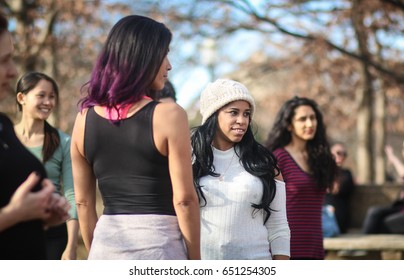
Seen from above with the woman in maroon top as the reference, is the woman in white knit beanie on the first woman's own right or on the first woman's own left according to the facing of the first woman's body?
on the first woman's own right

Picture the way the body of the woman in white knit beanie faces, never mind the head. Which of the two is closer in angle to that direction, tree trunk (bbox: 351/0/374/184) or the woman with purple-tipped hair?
the woman with purple-tipped hair

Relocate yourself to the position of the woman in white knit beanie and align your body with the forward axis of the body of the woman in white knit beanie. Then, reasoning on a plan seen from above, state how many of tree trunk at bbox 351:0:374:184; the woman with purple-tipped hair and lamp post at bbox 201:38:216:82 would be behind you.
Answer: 2

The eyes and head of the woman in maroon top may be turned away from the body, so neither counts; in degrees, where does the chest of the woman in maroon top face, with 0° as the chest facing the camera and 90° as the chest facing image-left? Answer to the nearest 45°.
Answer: approximately 315°

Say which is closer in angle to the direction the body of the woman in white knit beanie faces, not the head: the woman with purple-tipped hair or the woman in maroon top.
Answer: the woman with purple-tipped hair

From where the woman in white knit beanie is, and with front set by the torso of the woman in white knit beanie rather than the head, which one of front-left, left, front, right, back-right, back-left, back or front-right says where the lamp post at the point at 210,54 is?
back

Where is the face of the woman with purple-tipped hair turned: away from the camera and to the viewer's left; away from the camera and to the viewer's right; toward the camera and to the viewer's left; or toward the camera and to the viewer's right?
away from the camera and to the viewer's right

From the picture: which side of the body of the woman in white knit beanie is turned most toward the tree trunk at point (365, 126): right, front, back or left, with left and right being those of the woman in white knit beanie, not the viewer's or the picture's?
back

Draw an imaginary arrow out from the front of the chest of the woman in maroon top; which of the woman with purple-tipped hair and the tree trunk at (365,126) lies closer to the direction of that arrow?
the woman with purple-tipped hair

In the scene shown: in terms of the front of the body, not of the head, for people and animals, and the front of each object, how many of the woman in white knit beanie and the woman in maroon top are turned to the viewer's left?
0

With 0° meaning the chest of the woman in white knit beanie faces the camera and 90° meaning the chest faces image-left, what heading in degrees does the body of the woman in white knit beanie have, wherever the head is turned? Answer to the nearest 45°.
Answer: approximately 0°

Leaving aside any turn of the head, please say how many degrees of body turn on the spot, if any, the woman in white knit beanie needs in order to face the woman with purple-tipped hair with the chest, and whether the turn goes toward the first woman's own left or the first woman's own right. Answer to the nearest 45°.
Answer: approximately 45° to the first woman's own right

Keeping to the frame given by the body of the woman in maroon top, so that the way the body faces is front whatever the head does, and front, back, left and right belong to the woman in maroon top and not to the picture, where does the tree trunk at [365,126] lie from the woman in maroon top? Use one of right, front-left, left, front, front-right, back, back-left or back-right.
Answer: back-left
